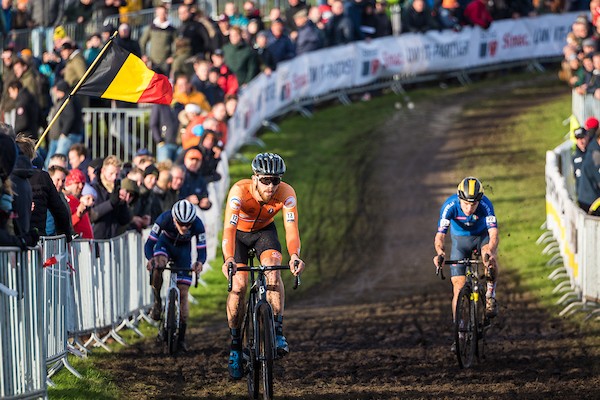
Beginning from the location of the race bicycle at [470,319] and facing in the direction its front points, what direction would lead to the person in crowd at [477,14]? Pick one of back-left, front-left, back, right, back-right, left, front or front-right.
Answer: back

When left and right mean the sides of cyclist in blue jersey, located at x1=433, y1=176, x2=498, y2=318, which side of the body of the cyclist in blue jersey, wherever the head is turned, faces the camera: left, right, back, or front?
front

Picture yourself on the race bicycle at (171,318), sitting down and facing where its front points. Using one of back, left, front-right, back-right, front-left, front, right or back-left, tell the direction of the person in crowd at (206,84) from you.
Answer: back

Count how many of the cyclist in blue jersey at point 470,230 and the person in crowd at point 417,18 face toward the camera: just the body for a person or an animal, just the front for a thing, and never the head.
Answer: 2

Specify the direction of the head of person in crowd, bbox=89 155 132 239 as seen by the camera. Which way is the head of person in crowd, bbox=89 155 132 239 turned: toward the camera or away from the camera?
toward the camera

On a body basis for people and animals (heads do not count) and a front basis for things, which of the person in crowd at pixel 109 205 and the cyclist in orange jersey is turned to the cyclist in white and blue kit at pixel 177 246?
the person in crowd

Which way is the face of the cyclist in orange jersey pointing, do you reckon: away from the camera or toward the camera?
toward the camera

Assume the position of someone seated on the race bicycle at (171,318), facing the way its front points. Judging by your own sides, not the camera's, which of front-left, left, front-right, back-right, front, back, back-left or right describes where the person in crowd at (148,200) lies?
back

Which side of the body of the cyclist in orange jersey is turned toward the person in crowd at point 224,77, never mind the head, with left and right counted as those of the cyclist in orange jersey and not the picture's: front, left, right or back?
back

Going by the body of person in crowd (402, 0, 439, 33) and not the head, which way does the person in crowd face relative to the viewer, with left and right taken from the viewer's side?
facing the viewer

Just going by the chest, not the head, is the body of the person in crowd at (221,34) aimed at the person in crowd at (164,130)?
no

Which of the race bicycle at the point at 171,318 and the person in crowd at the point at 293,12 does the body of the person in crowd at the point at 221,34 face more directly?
the race bicycle

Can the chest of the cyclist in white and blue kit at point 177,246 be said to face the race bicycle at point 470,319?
no

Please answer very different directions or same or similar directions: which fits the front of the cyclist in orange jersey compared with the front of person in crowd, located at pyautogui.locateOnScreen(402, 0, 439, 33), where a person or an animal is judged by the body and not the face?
same or similar directions

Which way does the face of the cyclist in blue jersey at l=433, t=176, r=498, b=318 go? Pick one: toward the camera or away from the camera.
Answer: toward the camera

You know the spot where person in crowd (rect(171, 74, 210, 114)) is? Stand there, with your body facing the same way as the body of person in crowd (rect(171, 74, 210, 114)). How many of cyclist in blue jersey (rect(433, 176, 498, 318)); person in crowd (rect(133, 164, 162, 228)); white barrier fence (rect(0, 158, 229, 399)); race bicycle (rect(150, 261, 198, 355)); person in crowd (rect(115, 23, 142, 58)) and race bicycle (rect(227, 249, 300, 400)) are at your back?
1

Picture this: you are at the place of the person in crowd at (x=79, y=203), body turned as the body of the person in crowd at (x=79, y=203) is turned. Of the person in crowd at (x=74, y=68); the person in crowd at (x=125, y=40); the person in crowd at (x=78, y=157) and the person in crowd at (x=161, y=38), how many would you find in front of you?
0

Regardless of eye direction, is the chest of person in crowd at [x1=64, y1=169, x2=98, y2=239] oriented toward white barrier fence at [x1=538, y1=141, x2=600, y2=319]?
no

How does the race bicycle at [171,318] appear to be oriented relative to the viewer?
toward the camera

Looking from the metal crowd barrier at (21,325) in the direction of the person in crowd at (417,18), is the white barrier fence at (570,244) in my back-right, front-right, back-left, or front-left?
front-right

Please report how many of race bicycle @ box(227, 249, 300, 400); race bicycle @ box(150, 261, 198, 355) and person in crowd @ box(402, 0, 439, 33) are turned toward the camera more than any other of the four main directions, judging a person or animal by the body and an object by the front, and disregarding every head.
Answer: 3
